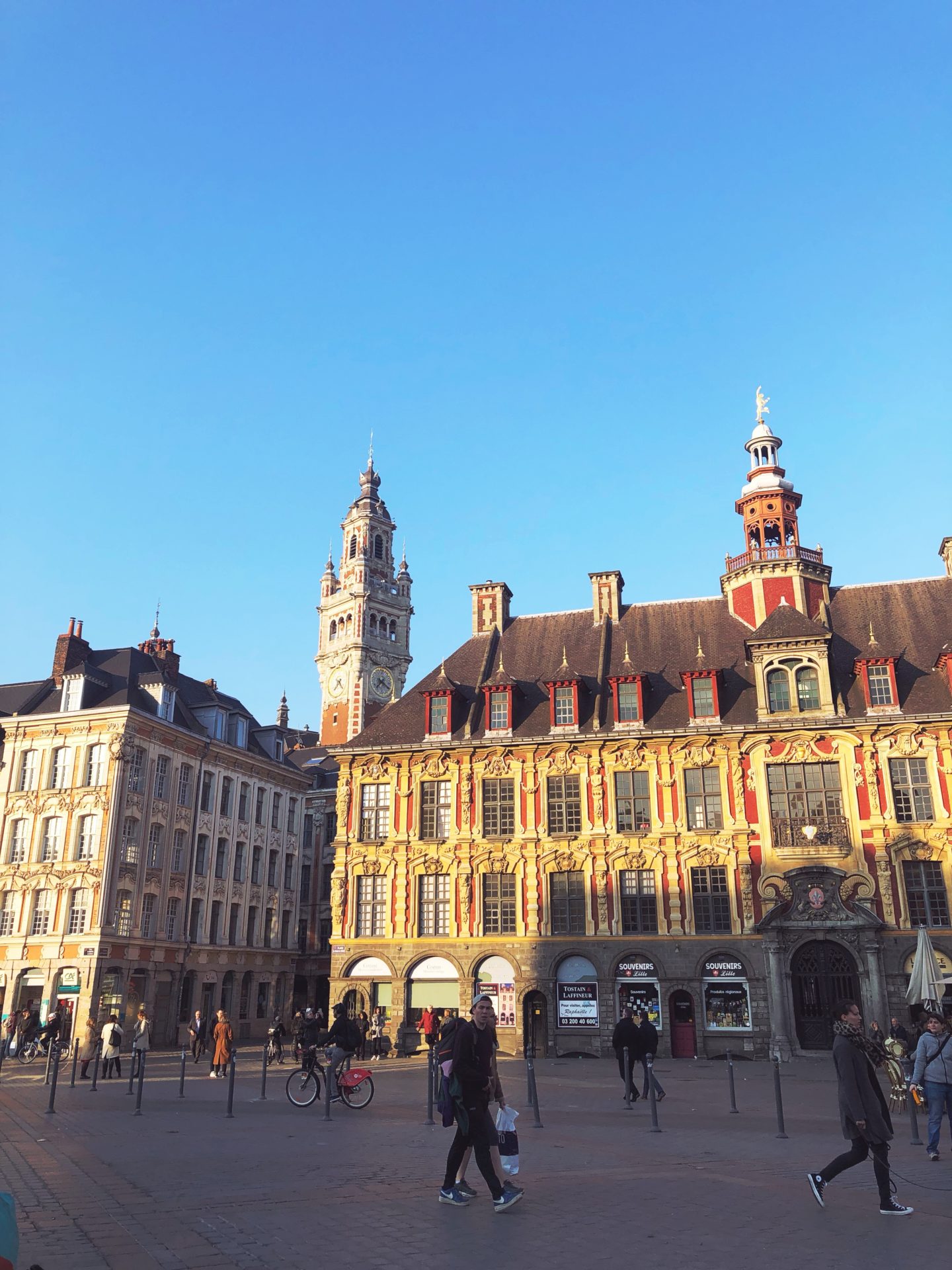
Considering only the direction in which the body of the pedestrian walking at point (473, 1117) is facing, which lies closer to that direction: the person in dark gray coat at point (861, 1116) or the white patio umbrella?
the person in dark gray coat

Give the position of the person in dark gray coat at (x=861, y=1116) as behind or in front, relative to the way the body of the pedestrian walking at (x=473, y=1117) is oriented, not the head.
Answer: in front

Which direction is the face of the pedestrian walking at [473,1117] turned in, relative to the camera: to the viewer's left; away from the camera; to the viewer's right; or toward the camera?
toward the camera
